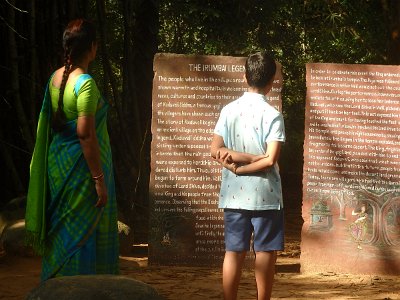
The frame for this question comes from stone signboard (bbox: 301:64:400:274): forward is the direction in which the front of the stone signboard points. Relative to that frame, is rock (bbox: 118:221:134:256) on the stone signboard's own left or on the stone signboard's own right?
on the stone signboard's own right

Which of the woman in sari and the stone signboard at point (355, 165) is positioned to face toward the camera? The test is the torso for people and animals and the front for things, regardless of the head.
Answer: the stone signboard

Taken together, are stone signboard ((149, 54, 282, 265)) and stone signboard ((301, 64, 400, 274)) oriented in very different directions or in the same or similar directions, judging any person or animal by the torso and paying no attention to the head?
same or similar directions

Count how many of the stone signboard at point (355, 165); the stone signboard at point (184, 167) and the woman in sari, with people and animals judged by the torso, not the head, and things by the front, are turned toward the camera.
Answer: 2

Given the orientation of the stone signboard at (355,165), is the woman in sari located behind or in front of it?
in front

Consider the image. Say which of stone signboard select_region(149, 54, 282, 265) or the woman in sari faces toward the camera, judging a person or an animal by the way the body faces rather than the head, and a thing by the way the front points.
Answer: the stone signboard

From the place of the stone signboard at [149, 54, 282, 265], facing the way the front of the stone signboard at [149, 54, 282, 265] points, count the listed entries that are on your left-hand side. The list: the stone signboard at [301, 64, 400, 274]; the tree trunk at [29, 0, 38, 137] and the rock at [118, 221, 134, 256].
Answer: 1

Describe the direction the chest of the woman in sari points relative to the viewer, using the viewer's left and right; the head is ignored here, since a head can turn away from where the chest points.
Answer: facing away from the viewer and to the right of the viewer

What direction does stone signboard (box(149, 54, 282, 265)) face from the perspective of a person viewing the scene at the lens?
facing the viewer

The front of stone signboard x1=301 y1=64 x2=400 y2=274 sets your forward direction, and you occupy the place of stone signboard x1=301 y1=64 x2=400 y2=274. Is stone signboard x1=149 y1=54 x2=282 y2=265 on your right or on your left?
on your right

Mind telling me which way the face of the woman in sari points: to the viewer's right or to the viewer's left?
to the viewer's right

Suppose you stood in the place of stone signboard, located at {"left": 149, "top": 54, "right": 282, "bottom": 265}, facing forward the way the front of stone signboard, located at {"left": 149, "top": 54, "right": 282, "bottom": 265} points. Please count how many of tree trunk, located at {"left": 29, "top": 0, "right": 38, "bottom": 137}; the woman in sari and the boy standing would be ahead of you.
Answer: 2

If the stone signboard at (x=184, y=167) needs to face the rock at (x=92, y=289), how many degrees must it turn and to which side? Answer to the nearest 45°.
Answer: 0° — it already faces it

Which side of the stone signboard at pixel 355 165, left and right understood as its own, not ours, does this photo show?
front

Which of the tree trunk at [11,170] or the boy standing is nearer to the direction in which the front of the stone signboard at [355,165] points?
the boy standing

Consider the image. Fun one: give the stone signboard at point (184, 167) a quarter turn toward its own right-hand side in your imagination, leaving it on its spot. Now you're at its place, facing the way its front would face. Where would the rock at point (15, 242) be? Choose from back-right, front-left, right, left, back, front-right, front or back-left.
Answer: front

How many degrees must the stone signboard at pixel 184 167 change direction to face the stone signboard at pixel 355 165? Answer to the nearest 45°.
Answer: approximately 90° to its left
